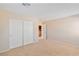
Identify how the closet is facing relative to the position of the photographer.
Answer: facing the viewer and to the right of the viewer
